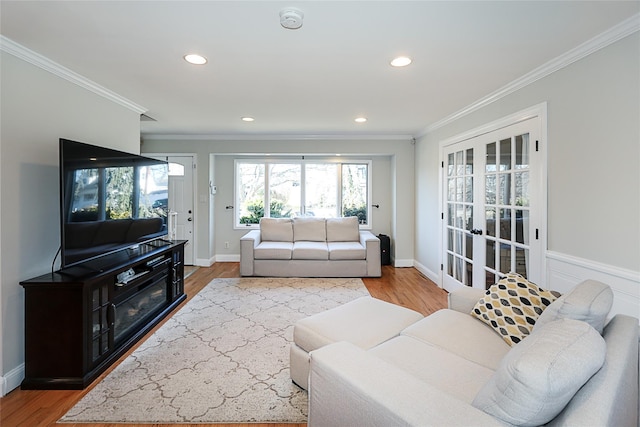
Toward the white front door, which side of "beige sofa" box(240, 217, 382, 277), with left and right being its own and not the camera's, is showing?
right

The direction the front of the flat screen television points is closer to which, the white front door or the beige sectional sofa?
the beige sectional sofa

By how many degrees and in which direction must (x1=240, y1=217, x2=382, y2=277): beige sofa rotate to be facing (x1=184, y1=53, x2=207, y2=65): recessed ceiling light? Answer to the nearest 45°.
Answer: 0° — it already faces it

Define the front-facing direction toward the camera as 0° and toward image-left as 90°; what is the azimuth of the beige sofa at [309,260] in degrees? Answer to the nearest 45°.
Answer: approximately 0°

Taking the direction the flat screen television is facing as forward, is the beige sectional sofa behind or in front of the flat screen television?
in front

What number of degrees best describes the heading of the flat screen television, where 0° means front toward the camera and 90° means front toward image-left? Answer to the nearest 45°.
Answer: approximately 315°

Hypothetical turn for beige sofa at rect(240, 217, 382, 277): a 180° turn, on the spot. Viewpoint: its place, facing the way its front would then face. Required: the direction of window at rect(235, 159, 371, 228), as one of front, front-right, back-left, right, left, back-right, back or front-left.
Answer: front

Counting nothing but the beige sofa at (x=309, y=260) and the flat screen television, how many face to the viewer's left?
0

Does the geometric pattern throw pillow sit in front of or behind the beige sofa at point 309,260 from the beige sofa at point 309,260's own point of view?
in front

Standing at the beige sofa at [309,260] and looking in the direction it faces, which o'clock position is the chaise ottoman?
The chaise ottoman is roughly at 12 o'clock from the beige sofa.

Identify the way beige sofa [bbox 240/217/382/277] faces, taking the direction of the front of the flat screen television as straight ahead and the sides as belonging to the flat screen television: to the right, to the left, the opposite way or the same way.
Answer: to the right

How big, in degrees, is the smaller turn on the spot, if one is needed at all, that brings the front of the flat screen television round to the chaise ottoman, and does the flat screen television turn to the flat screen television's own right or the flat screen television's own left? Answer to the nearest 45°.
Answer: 0° — it already faces it

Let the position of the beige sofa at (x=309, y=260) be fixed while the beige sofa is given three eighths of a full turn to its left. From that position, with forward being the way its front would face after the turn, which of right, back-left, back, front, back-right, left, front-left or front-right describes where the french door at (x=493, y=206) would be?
right
